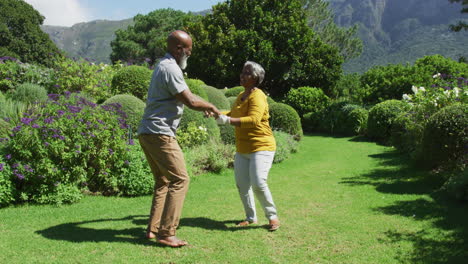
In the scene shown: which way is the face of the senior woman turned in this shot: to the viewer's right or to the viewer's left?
to the viewer's left

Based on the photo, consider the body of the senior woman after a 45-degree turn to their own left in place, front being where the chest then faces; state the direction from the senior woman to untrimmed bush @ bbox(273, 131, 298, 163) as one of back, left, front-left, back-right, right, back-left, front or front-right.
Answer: back

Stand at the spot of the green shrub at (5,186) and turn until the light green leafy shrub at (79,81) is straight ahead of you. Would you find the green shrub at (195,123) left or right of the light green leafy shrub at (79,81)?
right

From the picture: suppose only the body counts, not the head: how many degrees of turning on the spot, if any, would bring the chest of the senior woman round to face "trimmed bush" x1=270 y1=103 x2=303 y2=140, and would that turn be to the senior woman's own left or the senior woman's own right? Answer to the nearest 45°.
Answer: approximately 135° to the senior woman's own right

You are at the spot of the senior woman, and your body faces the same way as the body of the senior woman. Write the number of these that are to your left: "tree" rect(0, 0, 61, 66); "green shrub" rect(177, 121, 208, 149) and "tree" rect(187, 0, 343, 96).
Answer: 0

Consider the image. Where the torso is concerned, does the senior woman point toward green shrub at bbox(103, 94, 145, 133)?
no

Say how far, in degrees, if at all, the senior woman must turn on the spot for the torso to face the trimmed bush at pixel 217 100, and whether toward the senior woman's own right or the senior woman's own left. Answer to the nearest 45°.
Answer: approximately 135° to the senior woman's own right

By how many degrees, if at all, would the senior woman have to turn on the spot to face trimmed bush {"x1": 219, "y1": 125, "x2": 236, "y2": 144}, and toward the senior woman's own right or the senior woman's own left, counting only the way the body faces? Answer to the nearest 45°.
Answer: approximately 135° to the senior woman's own right

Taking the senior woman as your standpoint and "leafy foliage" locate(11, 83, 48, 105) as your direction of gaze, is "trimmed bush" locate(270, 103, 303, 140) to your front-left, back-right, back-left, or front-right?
front-right

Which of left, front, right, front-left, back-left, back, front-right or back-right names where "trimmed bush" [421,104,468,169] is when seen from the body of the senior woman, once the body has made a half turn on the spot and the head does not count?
front

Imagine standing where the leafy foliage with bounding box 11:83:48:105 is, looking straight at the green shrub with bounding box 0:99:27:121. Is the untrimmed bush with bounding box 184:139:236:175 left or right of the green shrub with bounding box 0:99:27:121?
left

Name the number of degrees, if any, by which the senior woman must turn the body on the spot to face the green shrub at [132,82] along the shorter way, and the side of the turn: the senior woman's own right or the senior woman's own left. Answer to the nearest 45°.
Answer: approximately 90° to the senior woman's own right

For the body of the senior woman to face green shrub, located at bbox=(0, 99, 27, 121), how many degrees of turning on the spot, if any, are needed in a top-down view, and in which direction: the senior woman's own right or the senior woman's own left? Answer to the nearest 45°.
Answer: approximately 90° to the senior woman's own right

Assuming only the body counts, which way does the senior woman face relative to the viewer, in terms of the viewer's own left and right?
facing the viewer and to the left of the viewer

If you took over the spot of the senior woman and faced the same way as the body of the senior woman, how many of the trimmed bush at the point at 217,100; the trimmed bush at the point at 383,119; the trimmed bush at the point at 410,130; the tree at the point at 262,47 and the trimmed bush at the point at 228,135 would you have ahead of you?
0

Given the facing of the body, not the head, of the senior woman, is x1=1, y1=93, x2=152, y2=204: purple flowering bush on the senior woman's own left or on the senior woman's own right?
on the senior woman's own right
